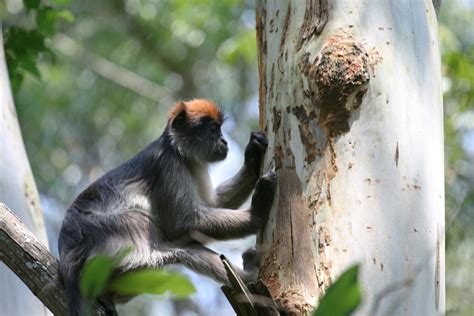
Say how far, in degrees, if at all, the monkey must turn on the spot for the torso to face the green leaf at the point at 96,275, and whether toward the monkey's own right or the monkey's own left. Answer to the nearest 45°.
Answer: approximately 90° to the monkey's own right

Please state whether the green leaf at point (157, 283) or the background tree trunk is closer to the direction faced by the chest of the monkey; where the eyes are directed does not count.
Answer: the green leaf

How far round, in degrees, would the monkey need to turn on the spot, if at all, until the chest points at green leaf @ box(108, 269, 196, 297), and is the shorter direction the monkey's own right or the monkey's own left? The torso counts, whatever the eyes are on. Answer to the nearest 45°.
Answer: approximately 90° to the monkey's own right

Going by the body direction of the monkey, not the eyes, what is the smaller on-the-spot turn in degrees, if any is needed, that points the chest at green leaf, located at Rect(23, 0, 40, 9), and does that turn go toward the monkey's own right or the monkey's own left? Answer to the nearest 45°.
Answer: approximately 135° to the monkey's own left

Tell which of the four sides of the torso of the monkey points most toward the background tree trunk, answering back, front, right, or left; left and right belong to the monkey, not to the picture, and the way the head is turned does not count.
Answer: back

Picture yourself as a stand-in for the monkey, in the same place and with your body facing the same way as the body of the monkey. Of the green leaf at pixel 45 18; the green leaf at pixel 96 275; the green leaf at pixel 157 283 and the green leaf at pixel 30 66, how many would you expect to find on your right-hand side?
2

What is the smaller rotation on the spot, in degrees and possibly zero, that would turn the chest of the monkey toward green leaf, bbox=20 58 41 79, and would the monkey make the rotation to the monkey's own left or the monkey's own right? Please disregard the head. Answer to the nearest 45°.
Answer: approximately 135° to the monkey's own left

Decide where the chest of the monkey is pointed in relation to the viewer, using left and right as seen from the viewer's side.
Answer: facing to the right of the viewer

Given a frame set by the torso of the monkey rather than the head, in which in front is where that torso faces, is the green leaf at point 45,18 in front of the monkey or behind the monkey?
behind
